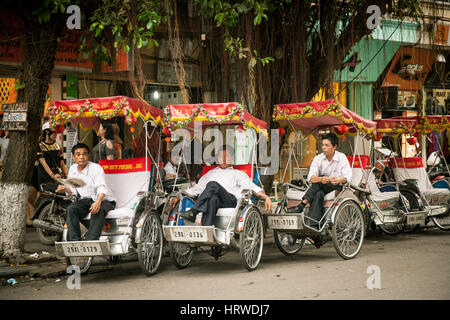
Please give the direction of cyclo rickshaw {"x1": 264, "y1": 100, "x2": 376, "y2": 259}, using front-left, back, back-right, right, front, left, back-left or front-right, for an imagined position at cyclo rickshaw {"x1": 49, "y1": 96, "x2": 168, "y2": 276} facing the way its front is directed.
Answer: back-left

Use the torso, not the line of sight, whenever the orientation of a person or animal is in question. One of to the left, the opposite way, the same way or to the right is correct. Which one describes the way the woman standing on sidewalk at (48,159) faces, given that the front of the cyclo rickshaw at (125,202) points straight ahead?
to the left

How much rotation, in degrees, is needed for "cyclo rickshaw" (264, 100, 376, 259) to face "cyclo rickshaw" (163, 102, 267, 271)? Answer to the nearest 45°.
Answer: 0° — it already faces it

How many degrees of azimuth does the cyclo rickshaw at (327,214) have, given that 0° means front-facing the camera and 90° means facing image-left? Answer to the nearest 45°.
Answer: approximately 45°

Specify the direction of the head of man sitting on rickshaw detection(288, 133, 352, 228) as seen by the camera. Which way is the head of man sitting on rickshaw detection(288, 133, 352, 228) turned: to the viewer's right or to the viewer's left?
to the viewer's left

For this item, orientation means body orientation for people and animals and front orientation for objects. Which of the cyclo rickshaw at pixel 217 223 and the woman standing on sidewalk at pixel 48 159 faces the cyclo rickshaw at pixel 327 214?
the woman standing on sidewalk

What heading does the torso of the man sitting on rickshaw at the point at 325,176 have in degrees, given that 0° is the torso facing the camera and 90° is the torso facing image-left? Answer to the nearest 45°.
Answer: approximately 45°

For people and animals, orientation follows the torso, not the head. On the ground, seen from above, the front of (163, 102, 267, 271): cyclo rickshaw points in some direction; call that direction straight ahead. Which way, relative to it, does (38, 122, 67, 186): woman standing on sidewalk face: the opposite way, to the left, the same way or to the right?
to the left

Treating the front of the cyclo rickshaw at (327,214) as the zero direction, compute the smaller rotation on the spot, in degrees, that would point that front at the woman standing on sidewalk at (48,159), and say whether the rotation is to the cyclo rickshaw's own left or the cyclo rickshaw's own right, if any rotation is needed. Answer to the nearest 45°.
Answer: approximately 45° to the cyclo rickshaw's own right
